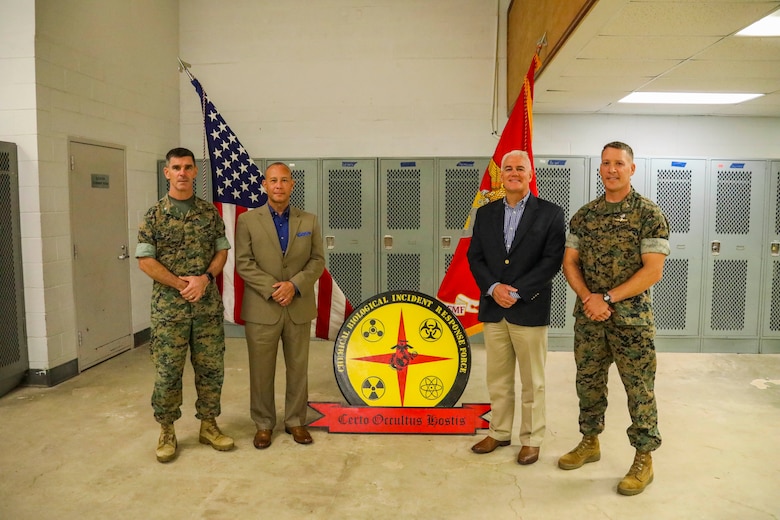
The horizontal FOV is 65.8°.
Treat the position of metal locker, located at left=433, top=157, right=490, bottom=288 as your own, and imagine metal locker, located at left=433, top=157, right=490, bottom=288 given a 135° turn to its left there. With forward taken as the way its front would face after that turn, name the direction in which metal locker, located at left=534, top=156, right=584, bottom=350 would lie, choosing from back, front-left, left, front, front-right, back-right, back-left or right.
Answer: front-right

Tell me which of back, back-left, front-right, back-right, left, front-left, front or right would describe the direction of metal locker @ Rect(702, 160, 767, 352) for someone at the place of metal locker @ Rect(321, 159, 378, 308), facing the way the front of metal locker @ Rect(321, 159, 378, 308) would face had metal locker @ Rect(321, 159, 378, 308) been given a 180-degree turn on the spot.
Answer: right

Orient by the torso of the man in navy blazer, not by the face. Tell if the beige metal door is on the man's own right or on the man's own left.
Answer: on the man's own right

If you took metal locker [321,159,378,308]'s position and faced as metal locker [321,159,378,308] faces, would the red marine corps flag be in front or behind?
in front

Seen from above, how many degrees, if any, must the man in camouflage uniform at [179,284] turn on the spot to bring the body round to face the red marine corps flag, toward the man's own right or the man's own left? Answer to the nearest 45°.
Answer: approximately 90° to the man's own left

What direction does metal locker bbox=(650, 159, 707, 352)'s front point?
toward the camera

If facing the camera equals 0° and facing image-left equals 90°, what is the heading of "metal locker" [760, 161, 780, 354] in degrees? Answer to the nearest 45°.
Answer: approximately 0°

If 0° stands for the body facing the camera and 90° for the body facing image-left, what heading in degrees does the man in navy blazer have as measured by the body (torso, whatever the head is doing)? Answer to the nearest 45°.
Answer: approximately 45°

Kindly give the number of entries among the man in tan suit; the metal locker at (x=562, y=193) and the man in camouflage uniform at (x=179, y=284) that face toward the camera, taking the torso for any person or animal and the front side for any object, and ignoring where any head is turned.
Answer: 3

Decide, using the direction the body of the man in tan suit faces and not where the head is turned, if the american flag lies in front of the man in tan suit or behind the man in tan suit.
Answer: behind

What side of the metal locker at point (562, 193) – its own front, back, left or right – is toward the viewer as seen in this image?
front

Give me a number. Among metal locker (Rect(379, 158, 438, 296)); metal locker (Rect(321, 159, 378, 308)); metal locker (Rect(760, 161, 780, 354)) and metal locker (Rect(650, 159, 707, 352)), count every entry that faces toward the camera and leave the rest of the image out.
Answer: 4

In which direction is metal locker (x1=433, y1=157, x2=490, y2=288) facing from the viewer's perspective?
toward the camera

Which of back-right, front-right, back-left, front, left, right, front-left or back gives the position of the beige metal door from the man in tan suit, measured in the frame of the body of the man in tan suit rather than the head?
back-right
